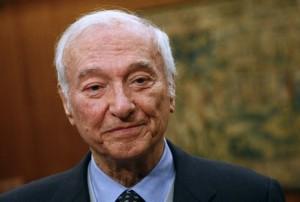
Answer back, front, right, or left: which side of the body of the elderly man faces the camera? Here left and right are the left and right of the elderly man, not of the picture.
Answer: front
